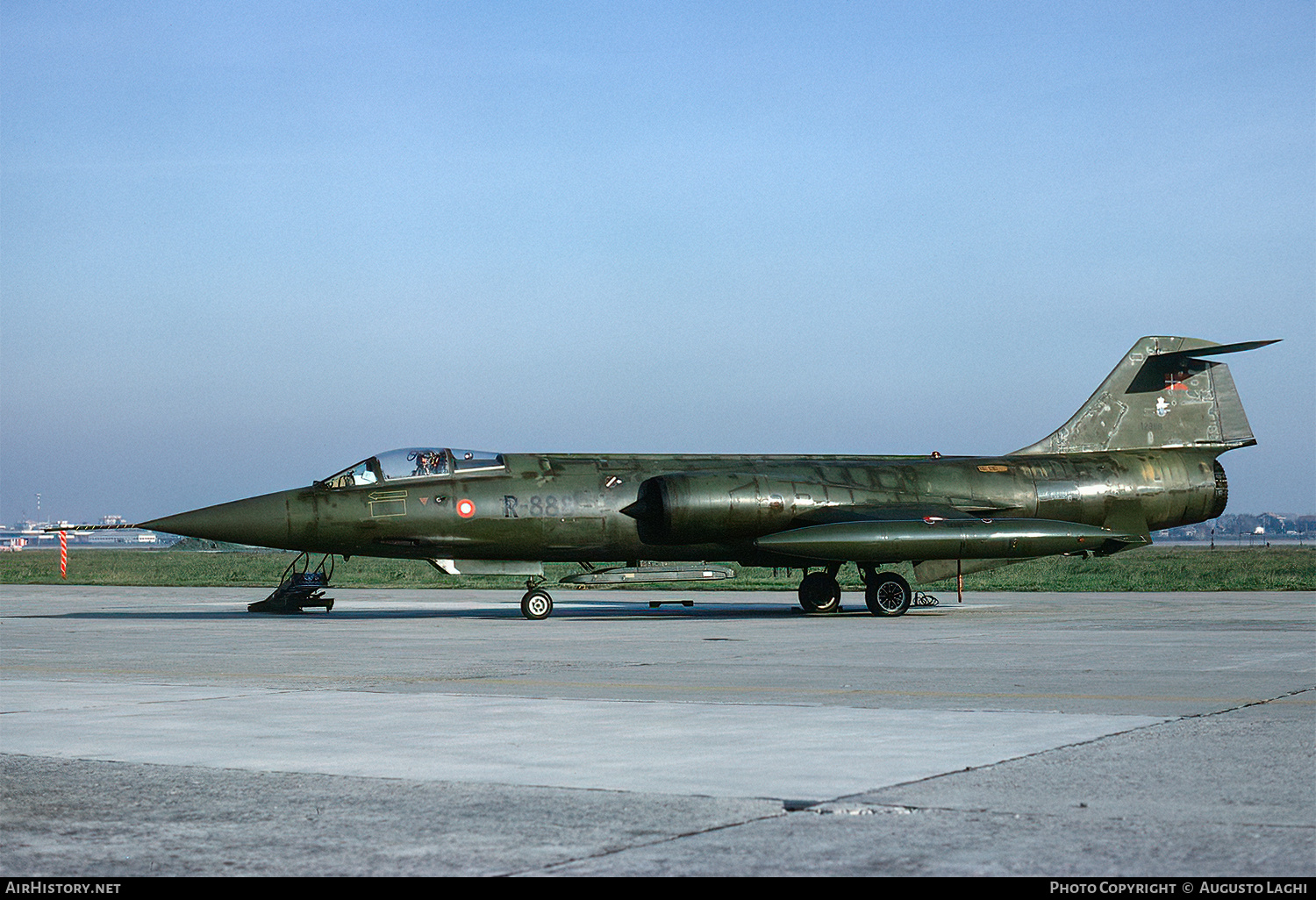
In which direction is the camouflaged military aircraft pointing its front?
to the viewer's left
